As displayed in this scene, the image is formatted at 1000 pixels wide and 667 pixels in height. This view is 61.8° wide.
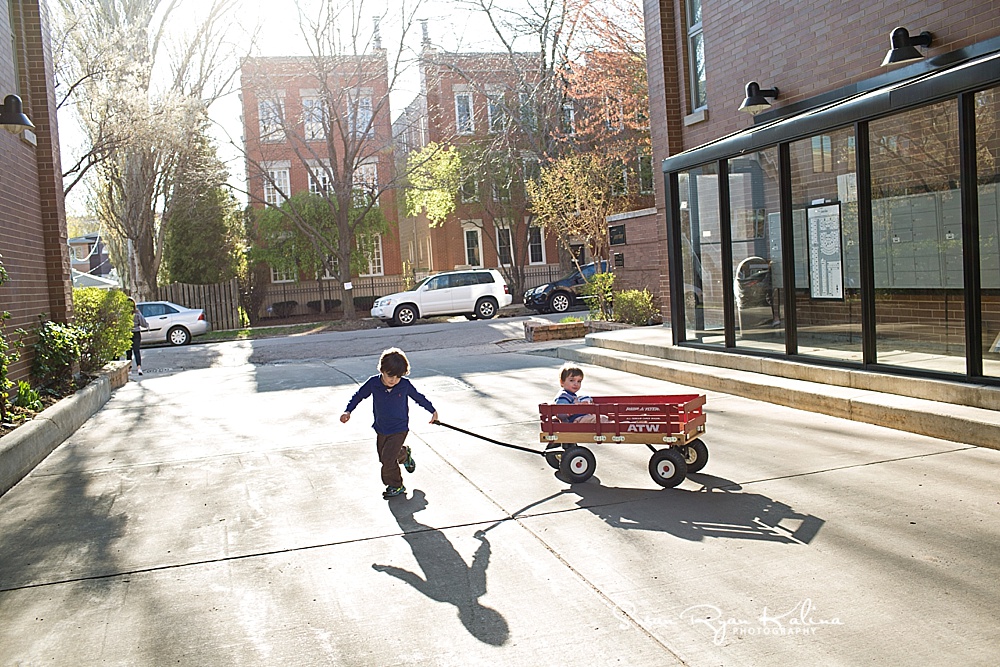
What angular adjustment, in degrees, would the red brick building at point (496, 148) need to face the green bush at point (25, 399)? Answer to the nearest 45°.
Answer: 0° — it already faces it

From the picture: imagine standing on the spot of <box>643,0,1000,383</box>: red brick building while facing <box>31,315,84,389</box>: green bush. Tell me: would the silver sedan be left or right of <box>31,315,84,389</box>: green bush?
right

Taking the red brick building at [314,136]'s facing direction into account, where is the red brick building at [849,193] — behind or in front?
in front

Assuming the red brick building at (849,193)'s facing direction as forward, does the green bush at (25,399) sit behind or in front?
in front

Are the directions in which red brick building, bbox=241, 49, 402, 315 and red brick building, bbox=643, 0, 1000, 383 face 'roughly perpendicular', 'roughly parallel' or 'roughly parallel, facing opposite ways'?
roughly perpendicular

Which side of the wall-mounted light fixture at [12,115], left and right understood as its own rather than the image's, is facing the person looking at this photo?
right

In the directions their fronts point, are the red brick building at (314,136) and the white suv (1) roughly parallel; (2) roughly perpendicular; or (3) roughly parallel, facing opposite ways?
roughly perpendicular

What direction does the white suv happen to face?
to the viewer's left

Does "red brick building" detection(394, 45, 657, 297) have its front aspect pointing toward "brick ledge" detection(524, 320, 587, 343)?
yes

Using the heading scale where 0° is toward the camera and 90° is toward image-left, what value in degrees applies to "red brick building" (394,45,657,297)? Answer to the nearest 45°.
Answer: approximately 0°

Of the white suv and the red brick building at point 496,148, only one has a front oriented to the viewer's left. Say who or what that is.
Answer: the white suv

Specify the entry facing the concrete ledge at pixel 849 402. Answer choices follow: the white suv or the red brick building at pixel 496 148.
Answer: the red brick building

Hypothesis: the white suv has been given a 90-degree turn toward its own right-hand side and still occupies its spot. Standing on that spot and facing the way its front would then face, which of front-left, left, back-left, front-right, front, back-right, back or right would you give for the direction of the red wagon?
back

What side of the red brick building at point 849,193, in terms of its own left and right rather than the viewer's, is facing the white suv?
right
